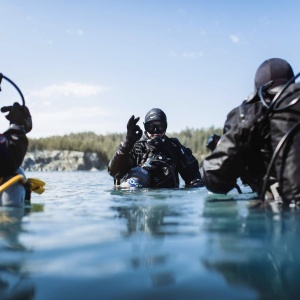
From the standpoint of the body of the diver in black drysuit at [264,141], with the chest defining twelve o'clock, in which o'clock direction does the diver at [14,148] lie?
The diver is roughly at 10 o'clock from the diver in black drysuit.

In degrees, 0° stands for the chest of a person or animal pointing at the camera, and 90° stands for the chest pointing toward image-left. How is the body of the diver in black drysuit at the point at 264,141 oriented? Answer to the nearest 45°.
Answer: approximately 135°

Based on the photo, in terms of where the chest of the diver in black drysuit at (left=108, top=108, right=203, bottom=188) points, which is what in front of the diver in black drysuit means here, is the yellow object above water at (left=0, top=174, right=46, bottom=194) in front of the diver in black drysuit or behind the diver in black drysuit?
in front

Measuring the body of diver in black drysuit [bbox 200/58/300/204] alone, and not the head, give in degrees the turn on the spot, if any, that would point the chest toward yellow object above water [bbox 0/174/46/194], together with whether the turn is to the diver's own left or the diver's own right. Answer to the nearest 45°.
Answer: approximately 45° to the diver's own left

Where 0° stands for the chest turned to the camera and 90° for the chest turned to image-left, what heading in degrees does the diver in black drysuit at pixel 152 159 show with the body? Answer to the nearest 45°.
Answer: approximately 0°
